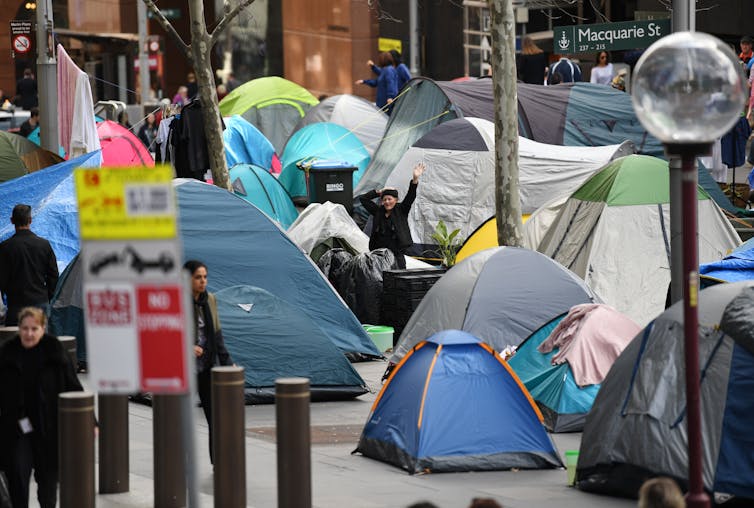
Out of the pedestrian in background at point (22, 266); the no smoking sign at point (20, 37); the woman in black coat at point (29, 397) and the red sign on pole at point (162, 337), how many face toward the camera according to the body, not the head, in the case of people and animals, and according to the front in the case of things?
3

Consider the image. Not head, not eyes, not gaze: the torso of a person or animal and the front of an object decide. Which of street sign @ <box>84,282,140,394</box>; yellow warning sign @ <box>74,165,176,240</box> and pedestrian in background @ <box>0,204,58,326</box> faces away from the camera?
the pedestrian in background

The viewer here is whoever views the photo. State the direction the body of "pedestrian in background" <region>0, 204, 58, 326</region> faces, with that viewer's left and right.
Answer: facing away from the viewer

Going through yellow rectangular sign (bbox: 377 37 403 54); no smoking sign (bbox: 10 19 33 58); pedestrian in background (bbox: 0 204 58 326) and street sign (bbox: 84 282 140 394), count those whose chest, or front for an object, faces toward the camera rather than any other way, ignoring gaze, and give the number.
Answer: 3

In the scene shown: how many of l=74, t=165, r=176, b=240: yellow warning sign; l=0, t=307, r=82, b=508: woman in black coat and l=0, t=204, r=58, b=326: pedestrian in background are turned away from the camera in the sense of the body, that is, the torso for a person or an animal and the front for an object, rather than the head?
1

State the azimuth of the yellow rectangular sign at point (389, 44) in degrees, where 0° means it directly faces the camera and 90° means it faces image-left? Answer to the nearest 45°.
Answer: approximately 0°

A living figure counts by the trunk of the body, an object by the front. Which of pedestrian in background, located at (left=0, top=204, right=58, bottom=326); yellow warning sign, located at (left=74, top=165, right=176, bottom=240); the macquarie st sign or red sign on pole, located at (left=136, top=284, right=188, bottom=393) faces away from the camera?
the pedestrian in background

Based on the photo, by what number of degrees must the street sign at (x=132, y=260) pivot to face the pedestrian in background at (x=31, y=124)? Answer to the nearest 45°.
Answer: approximately 180°

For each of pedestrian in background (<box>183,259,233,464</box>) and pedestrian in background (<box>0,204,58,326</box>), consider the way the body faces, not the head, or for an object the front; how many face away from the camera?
1

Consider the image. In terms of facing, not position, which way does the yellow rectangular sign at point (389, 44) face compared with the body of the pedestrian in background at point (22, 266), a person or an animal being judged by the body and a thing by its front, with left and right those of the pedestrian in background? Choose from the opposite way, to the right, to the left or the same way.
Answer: the opposite way
